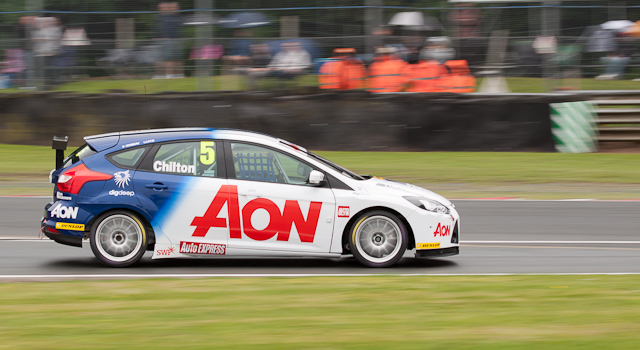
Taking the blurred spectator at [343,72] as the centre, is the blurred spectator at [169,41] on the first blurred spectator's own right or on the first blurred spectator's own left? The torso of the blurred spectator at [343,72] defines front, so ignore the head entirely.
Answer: on the first blurred spectator's own right

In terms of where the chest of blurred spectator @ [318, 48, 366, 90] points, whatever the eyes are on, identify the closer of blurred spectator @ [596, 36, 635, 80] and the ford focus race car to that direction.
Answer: the ford focus race car

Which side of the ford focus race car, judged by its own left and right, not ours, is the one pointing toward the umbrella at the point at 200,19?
left

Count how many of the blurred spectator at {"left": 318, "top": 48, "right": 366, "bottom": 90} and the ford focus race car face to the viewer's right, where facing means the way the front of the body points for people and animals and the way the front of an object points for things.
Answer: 1

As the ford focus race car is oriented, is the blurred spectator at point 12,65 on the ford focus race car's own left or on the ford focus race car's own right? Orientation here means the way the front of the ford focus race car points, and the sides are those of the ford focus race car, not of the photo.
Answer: on the ford focus race car's own left

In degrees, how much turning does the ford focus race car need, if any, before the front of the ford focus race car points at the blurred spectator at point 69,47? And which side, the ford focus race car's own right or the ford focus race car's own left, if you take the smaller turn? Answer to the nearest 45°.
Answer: approximately 90° to the ford focus race car's own left

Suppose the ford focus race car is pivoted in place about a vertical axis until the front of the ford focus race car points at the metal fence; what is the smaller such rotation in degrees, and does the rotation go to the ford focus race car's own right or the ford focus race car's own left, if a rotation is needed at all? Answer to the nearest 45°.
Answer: approximately 90° to the ford focus race car's own left

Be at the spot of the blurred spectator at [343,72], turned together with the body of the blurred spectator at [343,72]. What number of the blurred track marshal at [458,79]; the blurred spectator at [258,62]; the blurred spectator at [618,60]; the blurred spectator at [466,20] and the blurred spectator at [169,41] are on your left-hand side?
3

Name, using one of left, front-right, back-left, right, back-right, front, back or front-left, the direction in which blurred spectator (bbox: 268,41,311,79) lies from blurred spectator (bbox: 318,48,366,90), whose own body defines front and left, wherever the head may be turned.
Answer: right

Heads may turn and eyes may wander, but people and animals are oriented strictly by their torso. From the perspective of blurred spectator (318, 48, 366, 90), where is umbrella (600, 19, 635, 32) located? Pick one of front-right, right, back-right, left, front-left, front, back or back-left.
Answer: left

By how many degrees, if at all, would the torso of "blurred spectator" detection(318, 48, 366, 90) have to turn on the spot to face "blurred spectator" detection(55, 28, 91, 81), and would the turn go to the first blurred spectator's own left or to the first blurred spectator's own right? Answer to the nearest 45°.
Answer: approximately 90° to the first blurred spectator's own right

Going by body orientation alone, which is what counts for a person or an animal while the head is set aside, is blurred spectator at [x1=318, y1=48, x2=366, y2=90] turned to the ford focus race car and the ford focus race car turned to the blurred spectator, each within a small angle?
no

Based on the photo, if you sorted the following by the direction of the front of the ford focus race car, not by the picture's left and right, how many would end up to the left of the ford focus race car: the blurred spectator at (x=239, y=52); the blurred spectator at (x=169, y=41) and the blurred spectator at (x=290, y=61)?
3

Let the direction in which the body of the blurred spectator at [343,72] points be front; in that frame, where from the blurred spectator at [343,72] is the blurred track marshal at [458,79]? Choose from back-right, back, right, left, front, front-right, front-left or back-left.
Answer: left

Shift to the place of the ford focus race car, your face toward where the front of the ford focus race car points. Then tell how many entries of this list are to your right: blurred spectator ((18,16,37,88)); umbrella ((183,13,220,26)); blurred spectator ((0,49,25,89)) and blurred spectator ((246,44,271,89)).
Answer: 0

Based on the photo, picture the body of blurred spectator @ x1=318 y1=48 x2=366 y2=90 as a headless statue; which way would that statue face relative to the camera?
toward the camera

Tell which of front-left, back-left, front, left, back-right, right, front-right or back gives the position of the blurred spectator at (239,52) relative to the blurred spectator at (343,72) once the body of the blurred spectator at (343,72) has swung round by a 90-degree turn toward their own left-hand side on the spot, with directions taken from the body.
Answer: back

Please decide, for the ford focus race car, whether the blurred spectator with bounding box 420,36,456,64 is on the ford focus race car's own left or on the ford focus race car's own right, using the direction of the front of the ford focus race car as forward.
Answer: on the ford focus race car's own left

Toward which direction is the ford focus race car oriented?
to the viewer's right

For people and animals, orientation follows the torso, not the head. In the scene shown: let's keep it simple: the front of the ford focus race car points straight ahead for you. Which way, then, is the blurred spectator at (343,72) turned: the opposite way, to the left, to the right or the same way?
to the right

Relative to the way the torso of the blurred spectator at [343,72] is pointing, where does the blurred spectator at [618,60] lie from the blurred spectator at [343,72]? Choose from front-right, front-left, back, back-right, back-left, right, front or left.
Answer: left
